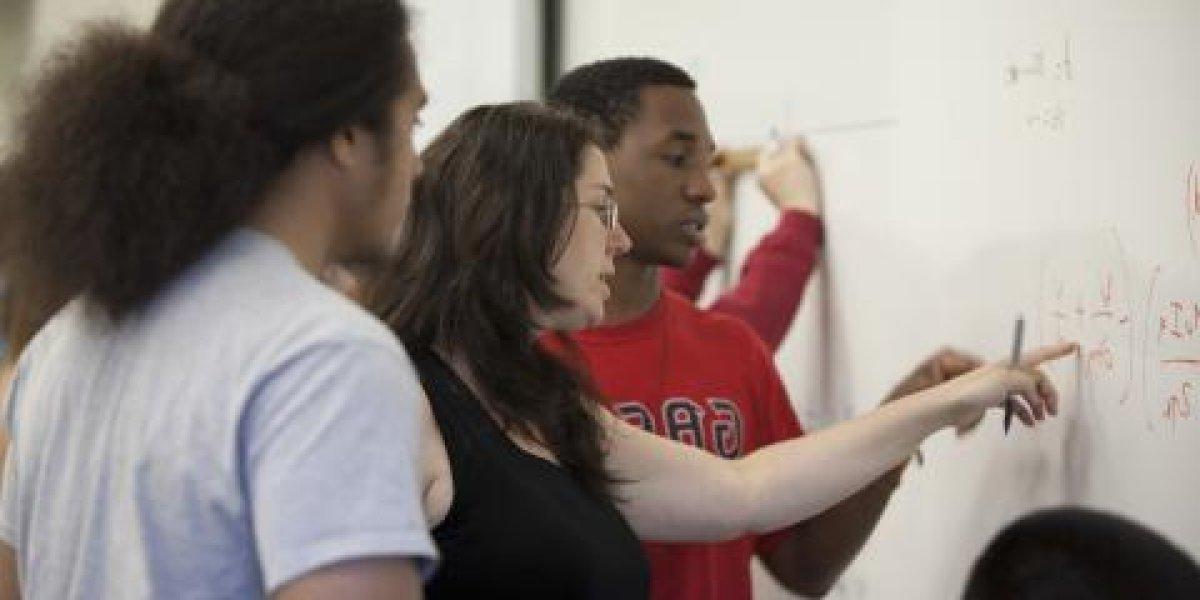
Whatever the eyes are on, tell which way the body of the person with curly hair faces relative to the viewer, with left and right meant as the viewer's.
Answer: facing away from the viewer and to the right of the viewer

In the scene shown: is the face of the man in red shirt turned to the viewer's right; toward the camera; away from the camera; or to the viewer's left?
to the viewer's right

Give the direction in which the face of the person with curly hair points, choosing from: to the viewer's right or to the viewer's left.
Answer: to the viewer's right

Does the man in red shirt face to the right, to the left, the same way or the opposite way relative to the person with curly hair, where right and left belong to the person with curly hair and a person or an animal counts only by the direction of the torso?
to the right

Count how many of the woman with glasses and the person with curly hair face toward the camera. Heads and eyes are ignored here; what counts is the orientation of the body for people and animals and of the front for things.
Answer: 0

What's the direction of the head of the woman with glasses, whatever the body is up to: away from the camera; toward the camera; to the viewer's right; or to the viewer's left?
to the viewer's right

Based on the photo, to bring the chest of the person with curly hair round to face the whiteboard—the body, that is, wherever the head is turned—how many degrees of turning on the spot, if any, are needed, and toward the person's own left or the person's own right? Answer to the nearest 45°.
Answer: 0° — they already face it

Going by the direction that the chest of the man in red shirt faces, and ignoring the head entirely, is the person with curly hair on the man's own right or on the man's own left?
on the man's own right

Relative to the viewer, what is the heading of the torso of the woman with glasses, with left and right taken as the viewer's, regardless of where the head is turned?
facing away from the viewer and to the right of the viewer

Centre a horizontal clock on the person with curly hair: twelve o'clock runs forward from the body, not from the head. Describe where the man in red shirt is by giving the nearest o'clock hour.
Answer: The man in red shirt is roughly at 12 o'clock from the person with curly hair.
